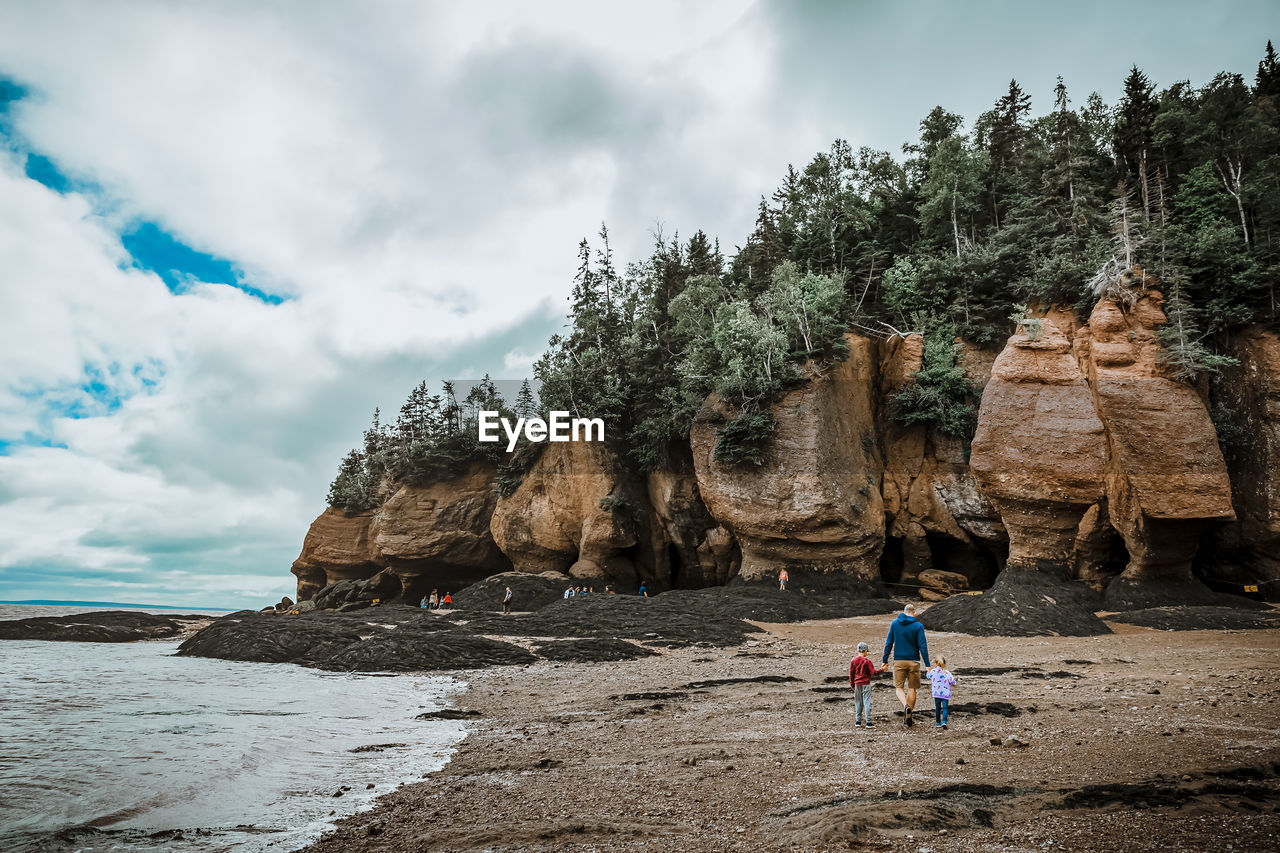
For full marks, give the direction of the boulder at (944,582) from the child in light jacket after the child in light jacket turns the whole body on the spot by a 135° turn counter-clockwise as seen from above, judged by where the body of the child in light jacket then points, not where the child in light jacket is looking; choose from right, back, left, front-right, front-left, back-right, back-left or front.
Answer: back-right

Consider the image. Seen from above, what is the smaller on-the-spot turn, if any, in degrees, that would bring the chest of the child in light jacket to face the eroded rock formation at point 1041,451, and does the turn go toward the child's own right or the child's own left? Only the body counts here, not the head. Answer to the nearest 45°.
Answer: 0° — they already face it

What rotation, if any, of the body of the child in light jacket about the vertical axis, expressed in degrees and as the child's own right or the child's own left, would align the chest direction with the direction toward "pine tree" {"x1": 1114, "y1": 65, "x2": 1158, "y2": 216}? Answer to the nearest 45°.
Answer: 0° — they already face it

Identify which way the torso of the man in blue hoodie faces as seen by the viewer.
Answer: away from the camera

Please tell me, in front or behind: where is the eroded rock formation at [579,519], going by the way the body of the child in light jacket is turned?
in front

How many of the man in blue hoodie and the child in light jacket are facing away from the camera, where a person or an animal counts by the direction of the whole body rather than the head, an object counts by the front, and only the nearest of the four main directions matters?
2

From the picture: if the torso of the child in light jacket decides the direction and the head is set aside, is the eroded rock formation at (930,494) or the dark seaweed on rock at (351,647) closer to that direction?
the eroded rock formation

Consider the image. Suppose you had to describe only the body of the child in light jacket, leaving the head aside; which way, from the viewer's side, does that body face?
away from the camera

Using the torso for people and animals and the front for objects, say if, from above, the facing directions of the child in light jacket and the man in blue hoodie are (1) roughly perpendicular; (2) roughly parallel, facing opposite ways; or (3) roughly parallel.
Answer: roughly parallel

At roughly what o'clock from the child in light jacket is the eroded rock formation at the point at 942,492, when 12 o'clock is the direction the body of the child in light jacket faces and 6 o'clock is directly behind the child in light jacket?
The eroded rock formation is roughly at 12 o'clock from the child in light jacket.
